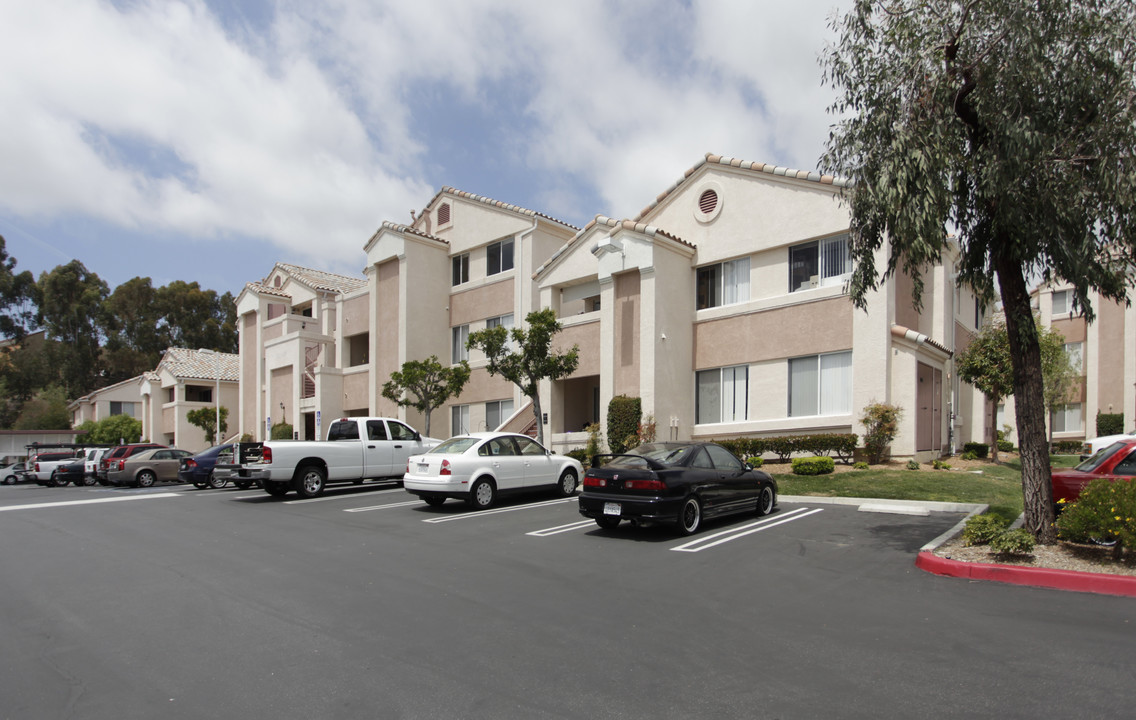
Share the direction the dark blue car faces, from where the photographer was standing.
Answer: facing away from the viewer and to the right of the viewer

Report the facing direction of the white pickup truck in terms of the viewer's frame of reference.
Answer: facing away from the viewer and to the right of the viewer

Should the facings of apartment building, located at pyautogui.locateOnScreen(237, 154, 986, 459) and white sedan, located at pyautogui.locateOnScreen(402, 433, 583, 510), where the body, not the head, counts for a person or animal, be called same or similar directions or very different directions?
very different directions

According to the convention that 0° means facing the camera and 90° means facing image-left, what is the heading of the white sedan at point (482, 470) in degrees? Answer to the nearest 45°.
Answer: approximately 225°
